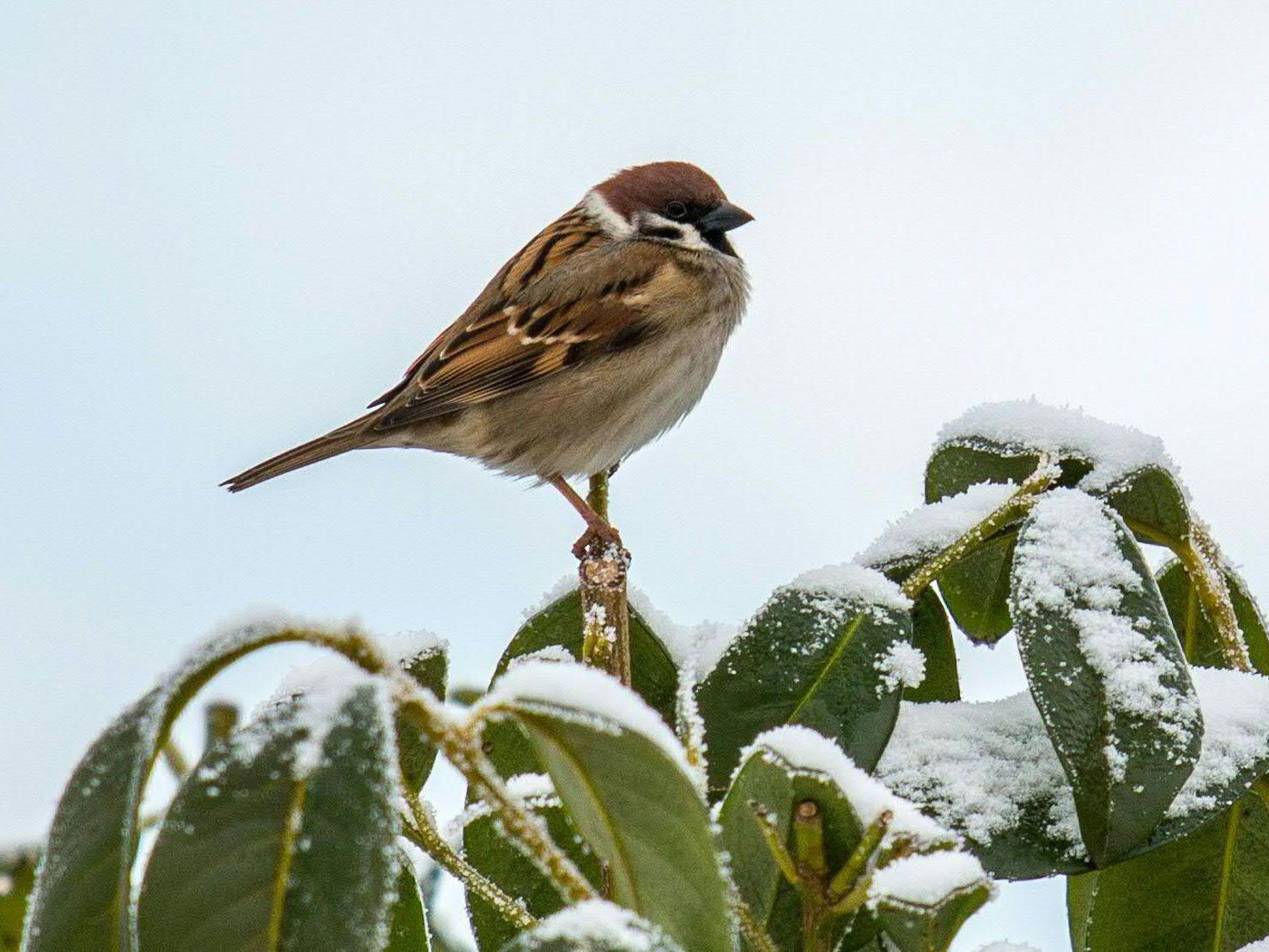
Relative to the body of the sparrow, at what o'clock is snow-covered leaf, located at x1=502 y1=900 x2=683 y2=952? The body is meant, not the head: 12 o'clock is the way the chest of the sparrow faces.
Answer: The snow-covered leaf is roughly at 3 o'clock from the sparrow.

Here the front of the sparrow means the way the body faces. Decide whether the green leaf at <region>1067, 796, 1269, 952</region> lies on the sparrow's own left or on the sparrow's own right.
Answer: on the sparrow's own right

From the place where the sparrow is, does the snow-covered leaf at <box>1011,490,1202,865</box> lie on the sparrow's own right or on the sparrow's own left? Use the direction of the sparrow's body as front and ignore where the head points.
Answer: on the sparrow's own right

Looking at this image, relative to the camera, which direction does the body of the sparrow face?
to the viewer's right

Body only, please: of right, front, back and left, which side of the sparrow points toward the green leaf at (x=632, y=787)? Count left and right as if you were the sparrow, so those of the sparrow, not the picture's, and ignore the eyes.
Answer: right

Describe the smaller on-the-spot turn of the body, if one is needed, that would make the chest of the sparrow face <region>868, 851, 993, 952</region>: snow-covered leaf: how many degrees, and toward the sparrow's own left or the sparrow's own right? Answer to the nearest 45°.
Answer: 0° — it already faces it
